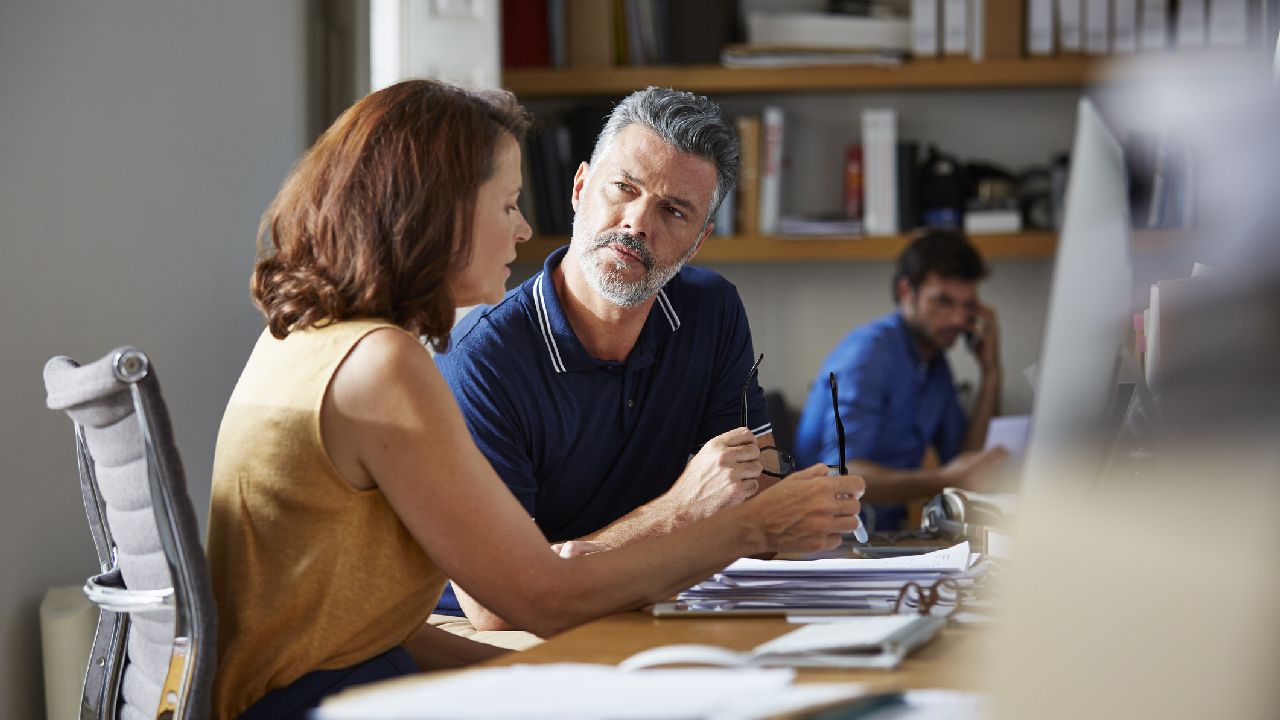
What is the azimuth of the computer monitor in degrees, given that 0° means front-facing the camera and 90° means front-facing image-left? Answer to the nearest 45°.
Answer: approximately 90°

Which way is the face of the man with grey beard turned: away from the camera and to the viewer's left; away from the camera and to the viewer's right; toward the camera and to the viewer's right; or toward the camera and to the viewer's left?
toward the camera and to the viewer's left

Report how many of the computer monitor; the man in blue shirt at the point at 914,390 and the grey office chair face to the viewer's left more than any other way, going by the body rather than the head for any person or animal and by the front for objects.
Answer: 1

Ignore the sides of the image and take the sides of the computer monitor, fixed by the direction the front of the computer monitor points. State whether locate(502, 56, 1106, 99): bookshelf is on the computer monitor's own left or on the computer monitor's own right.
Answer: on the computer monitor's own right

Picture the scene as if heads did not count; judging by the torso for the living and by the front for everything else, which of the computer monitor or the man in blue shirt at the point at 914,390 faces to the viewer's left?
the computer monitor

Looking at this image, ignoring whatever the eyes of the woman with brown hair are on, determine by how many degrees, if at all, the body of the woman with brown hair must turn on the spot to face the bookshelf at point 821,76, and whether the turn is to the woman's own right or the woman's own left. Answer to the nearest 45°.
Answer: approximately 45° to the woman's own left

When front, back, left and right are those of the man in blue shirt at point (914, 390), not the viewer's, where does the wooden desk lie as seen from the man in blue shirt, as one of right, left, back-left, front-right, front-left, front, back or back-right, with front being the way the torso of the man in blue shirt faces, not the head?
front-right

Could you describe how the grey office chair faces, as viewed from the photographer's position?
facing away from the viewer and to the right of the viewer
